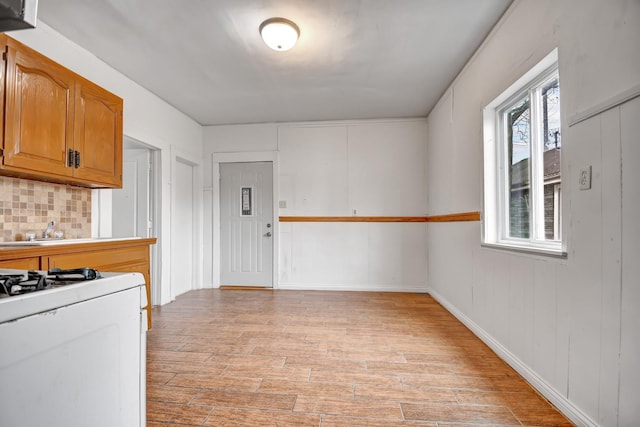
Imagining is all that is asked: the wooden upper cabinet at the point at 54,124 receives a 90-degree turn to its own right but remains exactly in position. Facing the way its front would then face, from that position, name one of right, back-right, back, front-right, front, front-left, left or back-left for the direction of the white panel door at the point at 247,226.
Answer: back

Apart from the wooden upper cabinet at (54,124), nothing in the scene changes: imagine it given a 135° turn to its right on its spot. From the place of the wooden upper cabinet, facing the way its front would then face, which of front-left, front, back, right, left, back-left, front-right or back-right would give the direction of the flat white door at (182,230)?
back-right

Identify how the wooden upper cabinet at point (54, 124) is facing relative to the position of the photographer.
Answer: facing the viewer and to the right of the viewer

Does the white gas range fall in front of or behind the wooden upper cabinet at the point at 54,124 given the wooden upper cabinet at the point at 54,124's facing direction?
in front

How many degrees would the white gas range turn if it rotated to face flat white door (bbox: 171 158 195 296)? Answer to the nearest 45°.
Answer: approximately 45° to its left

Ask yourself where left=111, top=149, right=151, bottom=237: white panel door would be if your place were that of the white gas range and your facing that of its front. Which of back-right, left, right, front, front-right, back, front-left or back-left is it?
front-left

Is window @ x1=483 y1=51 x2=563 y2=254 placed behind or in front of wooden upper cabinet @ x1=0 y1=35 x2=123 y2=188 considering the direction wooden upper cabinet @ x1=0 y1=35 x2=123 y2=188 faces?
in front

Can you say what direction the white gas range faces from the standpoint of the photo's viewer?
facing away from the viewer and to the right of the viewer

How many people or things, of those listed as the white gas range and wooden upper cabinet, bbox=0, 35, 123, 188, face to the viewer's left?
0
